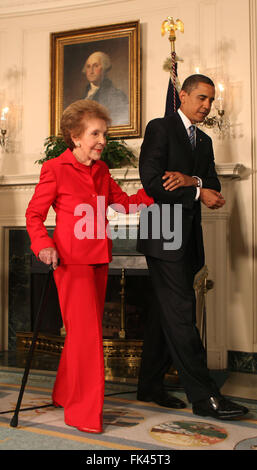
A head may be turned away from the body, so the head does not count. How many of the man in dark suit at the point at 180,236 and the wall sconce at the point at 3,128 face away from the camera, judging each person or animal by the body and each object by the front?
0

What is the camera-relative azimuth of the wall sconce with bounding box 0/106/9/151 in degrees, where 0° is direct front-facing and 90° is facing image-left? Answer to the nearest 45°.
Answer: approximately 0°

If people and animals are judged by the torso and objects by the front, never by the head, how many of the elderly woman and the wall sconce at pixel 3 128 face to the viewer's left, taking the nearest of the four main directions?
0

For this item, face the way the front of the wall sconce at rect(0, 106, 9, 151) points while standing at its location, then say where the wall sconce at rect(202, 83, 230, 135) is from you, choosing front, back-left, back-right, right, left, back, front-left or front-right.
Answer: front-left

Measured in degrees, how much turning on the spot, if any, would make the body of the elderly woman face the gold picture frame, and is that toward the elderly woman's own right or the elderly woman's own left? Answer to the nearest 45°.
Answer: approximately 135° to the elderly woman's own left

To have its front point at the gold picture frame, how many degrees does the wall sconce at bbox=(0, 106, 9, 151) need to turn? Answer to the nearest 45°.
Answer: approximately 45° to its left
